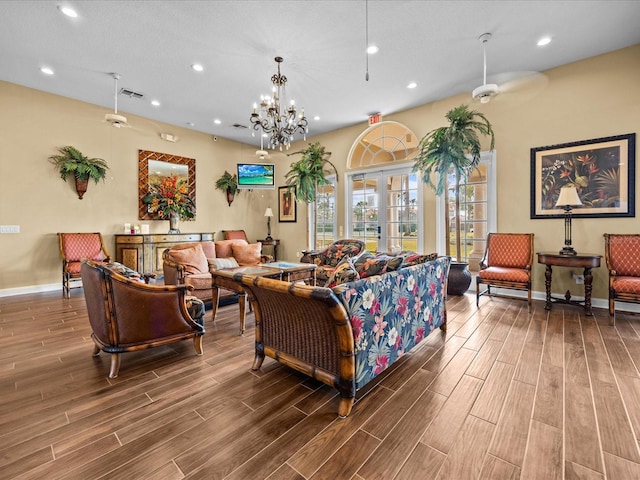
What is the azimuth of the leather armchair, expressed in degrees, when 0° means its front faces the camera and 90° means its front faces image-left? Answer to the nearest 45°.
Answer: approximately 225°

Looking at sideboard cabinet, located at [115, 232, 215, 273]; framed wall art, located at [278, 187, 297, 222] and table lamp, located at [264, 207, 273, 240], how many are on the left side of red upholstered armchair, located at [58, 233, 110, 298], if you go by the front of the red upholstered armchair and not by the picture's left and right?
3

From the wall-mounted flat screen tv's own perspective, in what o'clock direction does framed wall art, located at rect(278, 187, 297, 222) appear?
The framed wall art is roughly at 8 o'clock from the wall-mounted flat screen tv.

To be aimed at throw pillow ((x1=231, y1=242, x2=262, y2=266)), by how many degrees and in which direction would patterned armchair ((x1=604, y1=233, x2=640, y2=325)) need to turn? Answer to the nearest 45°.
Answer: approximately 45° to its right

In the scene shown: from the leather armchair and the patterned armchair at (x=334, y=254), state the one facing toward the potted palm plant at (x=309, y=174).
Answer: the leather armchair

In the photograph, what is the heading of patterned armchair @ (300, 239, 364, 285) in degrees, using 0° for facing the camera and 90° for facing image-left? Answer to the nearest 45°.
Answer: approximately 45°

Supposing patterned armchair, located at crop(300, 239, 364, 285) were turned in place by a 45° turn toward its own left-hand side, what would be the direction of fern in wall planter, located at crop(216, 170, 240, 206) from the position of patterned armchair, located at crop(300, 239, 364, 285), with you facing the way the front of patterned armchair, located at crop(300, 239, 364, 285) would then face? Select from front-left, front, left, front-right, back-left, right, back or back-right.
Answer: back-right

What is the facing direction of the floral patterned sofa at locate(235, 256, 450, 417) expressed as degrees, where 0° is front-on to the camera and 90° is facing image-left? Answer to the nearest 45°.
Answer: approximately 135°

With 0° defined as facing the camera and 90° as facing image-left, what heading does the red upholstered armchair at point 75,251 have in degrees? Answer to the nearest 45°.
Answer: approximately 0°

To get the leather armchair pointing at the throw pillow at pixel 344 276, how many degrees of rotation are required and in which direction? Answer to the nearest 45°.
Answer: approximately 90° to its right

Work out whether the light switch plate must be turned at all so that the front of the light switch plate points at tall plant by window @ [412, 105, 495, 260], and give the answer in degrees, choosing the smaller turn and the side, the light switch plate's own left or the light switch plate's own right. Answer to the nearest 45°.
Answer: approximately 45° to the light switch plate's own left
